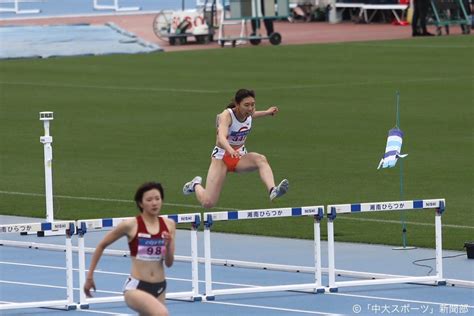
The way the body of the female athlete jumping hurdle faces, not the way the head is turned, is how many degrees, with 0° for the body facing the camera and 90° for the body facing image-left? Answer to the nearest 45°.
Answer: approximately 315°

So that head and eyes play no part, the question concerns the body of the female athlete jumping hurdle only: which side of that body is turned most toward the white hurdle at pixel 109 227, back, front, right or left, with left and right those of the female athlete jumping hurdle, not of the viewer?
right

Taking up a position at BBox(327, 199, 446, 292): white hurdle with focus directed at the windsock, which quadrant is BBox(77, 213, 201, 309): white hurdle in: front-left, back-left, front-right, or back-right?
back-left

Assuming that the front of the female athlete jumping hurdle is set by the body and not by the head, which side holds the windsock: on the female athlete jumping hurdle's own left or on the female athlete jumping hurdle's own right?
on the female athlete jumping hurdle's own left

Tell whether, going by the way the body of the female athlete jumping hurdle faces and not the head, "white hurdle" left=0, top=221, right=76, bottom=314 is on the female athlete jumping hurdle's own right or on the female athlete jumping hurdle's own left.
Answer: on the female athlete jumping hurdle's own right
